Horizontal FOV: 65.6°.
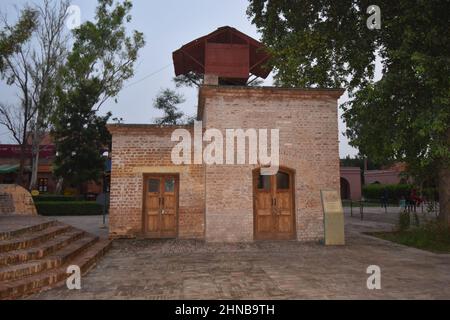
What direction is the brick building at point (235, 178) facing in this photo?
toward the camera

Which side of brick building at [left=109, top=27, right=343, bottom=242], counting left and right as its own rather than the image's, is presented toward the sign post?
left

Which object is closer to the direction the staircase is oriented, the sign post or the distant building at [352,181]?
the sign post

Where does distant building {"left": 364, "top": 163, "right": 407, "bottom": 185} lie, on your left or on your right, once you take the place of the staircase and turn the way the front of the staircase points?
on your left

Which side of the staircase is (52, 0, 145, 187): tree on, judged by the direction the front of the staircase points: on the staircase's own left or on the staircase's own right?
on the staircase's own left

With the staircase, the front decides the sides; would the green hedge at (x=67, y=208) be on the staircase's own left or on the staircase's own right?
on the staircase's own left

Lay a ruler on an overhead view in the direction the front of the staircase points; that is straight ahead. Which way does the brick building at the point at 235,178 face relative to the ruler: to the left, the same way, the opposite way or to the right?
to the right

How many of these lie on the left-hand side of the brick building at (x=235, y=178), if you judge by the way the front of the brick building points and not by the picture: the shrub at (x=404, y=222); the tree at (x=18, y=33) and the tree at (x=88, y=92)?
1

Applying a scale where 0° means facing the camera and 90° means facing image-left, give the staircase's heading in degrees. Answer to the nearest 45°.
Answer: approximately 315°

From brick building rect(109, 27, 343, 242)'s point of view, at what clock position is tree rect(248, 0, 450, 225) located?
The tree is roughly at 9 o'clock from the brick building.

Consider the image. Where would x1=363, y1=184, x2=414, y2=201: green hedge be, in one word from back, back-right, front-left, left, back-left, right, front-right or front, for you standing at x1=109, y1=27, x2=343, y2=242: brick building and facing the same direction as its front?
back-left

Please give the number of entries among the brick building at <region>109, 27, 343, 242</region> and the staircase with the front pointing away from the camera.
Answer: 0

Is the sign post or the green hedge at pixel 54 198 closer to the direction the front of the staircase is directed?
the sign post

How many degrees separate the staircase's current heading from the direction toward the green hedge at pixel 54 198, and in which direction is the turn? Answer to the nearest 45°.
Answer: approximately 135° to its left

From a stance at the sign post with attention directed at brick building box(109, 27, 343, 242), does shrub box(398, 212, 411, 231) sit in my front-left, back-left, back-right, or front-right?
back-right

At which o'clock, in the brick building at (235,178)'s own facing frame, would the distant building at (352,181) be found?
The distant building is roughly at 7 o'clock from the brick building.
